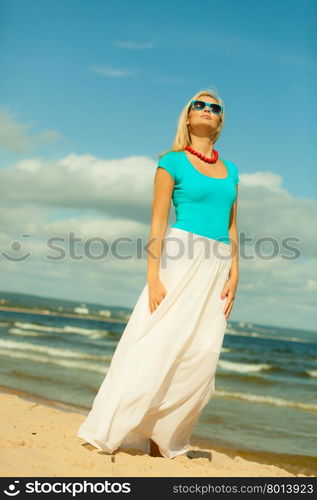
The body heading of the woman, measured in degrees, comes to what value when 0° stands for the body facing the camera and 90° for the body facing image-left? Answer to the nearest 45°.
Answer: approximately 315°
